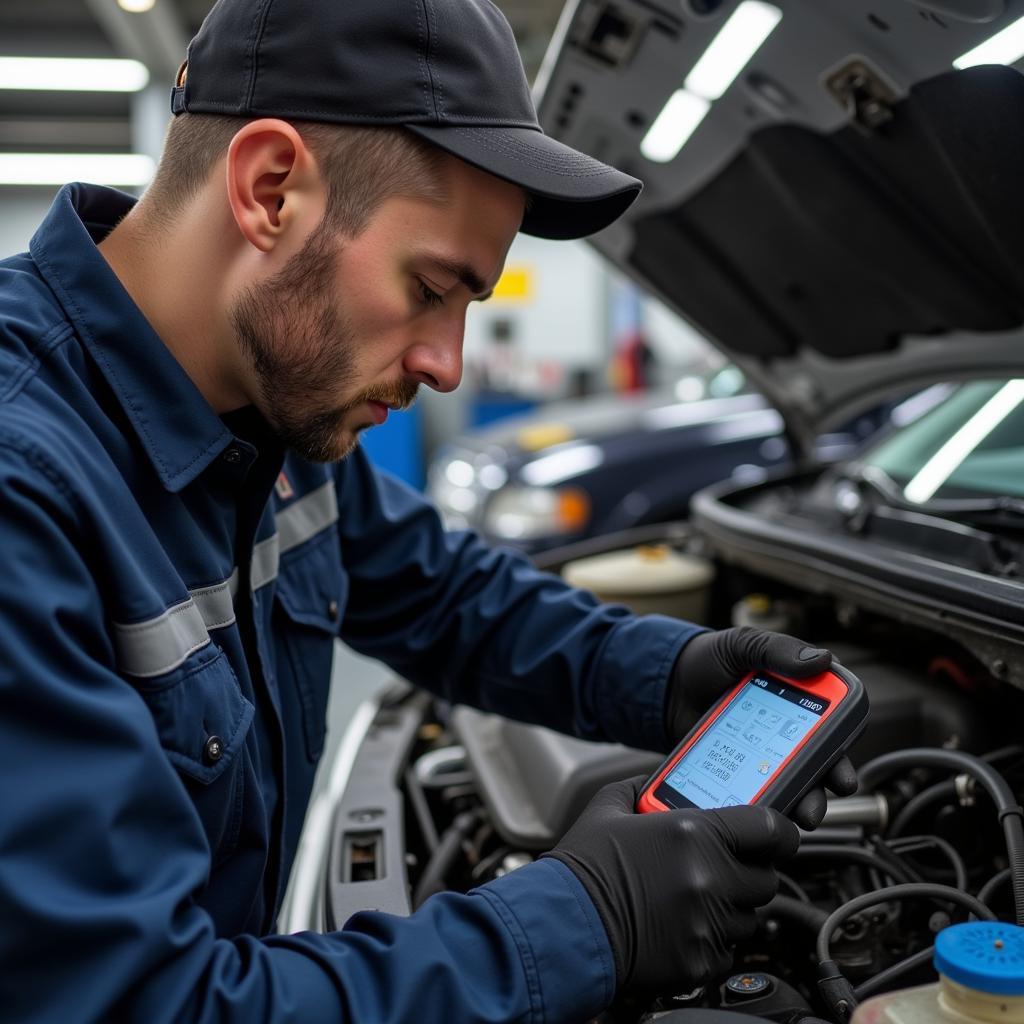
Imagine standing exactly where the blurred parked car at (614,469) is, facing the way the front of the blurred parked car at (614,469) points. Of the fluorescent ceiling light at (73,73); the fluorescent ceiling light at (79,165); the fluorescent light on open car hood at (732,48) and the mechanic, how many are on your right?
2

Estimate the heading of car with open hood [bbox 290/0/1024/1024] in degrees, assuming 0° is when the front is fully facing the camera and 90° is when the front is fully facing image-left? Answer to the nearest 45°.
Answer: approximately 45°

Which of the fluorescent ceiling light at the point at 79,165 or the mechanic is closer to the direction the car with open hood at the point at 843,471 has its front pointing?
the mechanic

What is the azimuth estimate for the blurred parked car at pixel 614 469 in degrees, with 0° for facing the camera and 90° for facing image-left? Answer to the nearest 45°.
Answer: approximately 45°

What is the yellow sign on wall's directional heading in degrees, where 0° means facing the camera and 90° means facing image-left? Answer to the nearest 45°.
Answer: approximately 0°

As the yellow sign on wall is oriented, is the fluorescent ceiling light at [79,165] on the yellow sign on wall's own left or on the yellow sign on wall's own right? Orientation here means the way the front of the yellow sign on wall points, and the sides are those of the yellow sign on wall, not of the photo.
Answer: on the yellow sign on wall's own right

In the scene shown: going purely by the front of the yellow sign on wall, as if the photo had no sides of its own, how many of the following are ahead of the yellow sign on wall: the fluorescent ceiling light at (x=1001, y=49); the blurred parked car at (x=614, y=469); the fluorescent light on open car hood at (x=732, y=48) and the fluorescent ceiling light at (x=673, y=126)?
4

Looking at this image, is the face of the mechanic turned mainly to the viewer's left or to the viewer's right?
to the viewer's right
